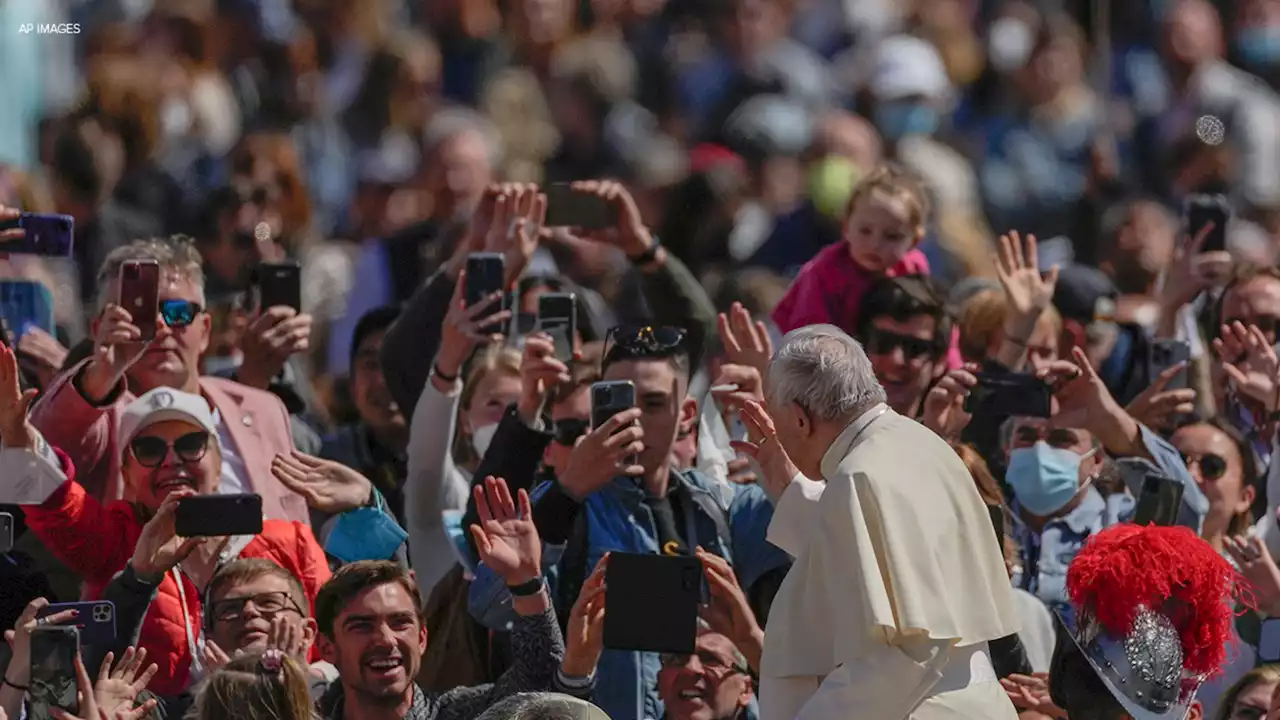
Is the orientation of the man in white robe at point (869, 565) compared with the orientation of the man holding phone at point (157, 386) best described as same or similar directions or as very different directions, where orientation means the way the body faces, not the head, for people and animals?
very different directions

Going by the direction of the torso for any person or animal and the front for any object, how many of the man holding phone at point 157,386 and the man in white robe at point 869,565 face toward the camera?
1

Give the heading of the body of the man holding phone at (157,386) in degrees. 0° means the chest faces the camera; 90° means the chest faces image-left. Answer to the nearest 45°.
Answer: approximately 0°

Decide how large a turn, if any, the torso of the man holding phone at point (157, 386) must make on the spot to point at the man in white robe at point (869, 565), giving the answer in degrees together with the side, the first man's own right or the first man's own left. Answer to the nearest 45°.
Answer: approximately 45° to the first man's own left

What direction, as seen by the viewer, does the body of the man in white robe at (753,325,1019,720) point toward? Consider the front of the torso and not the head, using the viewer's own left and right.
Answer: facing away from the viewer and to the left of the viewer
